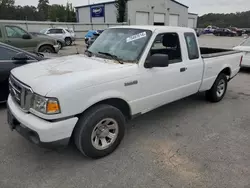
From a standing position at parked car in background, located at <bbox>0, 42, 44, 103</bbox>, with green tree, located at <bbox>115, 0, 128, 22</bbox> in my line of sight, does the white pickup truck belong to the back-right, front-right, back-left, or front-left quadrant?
back-right

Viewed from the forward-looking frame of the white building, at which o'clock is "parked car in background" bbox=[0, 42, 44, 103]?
The parked car in background is roughly at 12 o'clock from the white building.

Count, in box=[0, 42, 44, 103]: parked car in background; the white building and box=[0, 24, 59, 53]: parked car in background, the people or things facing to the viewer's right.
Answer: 2

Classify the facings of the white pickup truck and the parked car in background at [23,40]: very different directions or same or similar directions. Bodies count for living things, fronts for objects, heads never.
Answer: very different directions

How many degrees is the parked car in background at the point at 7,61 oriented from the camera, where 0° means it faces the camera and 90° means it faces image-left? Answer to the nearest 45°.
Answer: approximately 270°

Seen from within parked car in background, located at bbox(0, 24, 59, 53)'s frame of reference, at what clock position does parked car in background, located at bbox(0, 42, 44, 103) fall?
parked car in background, located at bbox(0, 42, 44, 103) is roughly at 3 o'clock from parked car in background, located at bbox(0, 24, 59, 53).

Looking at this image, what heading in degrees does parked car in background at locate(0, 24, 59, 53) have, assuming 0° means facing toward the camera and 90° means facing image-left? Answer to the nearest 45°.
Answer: approximately 270°

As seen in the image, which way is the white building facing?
toward the camera

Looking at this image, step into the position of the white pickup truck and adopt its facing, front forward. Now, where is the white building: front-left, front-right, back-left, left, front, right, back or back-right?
back-right
